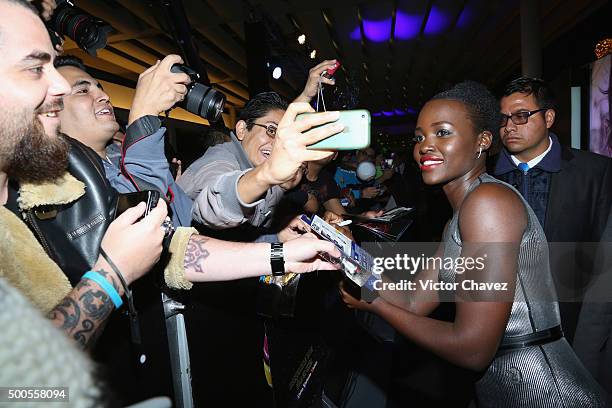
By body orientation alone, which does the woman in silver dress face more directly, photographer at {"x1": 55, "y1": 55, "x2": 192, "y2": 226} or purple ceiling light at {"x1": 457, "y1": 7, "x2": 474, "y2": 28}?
the photographer

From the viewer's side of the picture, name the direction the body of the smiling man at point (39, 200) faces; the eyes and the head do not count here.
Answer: to the viewer's right

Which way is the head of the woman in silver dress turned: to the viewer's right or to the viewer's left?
to the viewer's left

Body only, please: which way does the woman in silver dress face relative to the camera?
to the viewer's left

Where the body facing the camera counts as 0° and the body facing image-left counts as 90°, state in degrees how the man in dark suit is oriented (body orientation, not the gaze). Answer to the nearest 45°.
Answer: approximately 45°

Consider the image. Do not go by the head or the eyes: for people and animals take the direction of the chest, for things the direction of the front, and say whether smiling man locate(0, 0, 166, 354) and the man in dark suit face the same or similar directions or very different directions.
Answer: very different directions

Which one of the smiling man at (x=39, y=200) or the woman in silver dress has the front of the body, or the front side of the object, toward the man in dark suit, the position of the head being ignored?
the smiling man

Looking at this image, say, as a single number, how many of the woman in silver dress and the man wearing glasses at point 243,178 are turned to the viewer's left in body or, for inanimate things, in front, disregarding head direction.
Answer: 1

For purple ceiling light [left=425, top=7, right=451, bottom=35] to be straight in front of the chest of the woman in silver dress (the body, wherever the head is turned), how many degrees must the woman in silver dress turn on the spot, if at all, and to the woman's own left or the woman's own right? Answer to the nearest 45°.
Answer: approximately 90° to the woman's own right

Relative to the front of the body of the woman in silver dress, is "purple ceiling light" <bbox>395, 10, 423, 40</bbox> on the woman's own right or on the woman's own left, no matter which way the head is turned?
on the woman's own right

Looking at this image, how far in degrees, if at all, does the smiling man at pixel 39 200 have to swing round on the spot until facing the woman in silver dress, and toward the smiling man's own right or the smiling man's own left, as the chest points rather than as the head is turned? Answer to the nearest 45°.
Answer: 0° — they already face them

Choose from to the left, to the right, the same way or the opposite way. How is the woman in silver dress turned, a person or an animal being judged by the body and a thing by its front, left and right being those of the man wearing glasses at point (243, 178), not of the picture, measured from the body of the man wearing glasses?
the opposite way

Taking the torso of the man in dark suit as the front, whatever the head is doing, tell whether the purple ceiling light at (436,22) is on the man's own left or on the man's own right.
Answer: on the man's own right
